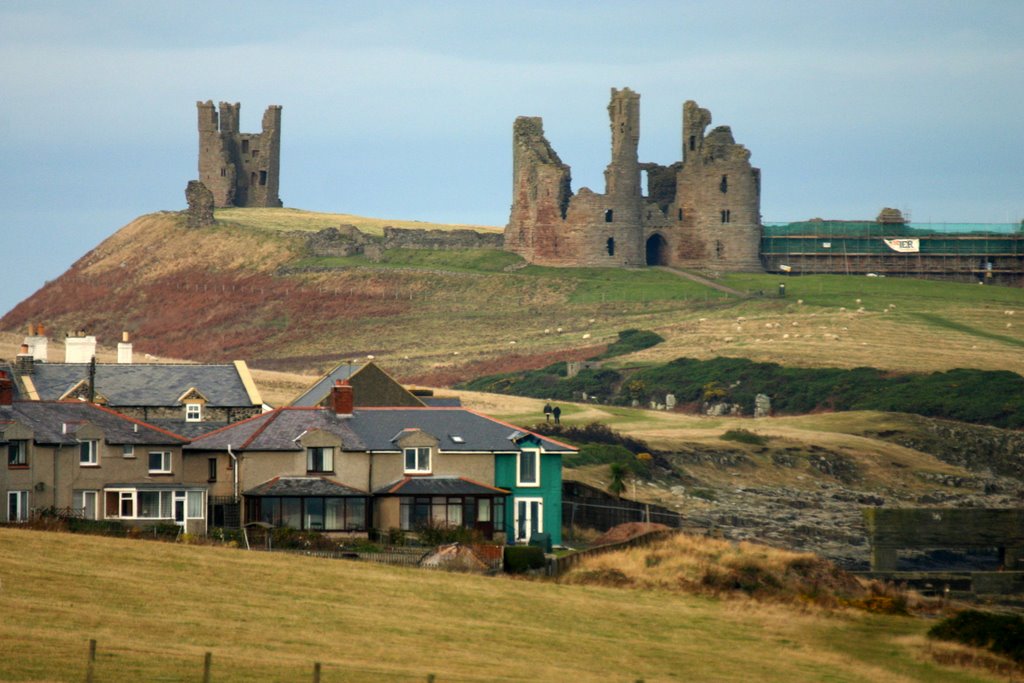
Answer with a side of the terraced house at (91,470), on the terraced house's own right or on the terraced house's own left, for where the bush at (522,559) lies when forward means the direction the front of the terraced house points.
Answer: on the terraced house's own left

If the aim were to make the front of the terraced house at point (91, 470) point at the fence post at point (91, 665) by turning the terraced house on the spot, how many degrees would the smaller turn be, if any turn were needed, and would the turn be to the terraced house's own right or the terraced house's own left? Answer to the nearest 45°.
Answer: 0° — it already faces it

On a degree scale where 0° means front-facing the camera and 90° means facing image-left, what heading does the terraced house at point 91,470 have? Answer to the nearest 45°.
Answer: approximately 0°

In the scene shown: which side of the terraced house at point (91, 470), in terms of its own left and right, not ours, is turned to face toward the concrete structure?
left

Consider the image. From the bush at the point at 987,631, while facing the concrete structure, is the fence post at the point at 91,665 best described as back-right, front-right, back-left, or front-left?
back-left

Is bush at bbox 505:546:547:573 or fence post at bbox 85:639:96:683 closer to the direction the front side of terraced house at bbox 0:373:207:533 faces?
the fence post

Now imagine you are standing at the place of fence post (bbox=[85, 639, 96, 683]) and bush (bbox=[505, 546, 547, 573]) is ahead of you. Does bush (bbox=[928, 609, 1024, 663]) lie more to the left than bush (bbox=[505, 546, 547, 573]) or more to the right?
right

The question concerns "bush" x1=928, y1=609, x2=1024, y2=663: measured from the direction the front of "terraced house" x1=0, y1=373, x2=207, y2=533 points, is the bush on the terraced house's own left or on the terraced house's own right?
on the terraced house's own left

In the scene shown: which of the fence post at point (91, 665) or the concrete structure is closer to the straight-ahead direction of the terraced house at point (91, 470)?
the fence post
